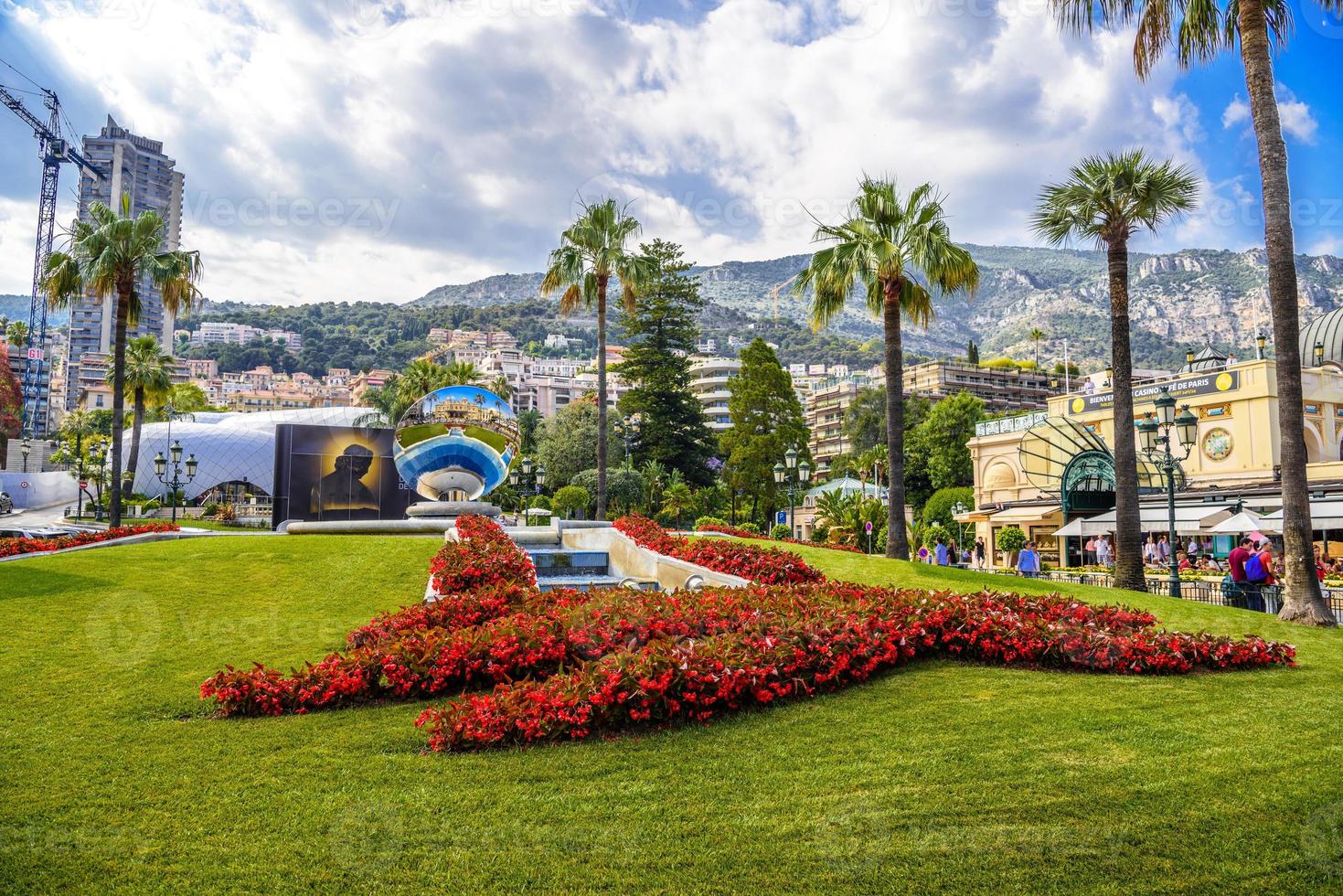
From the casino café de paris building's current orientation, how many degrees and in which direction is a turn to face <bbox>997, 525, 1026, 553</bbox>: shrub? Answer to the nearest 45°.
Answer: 0° — it already faces it

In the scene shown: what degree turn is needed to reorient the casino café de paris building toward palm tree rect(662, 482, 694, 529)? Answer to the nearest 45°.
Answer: approximately 45° to its right

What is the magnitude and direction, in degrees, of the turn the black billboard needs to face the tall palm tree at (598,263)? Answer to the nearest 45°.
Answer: approximately 45° to its left

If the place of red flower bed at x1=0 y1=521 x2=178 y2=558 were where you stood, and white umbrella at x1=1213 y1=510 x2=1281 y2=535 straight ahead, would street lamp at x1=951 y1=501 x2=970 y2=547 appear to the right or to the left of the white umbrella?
left

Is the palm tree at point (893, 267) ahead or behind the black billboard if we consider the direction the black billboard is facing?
ahead

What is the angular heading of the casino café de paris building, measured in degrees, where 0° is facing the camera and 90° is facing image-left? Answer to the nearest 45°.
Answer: approximately 45°

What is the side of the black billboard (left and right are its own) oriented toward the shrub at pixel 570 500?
left

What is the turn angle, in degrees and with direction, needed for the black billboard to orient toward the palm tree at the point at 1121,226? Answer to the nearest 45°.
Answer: approximately 45° to its left
